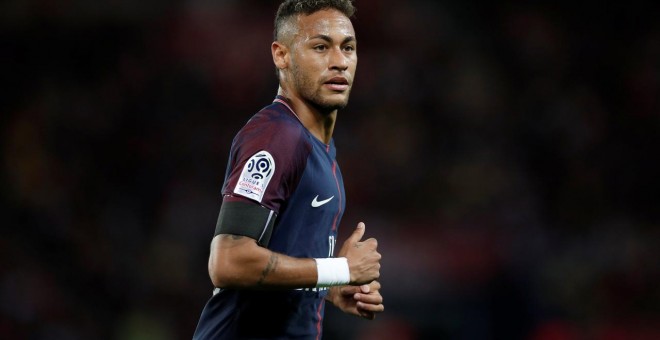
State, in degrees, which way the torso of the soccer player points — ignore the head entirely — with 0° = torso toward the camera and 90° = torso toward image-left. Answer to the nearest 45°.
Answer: approximately 315°
